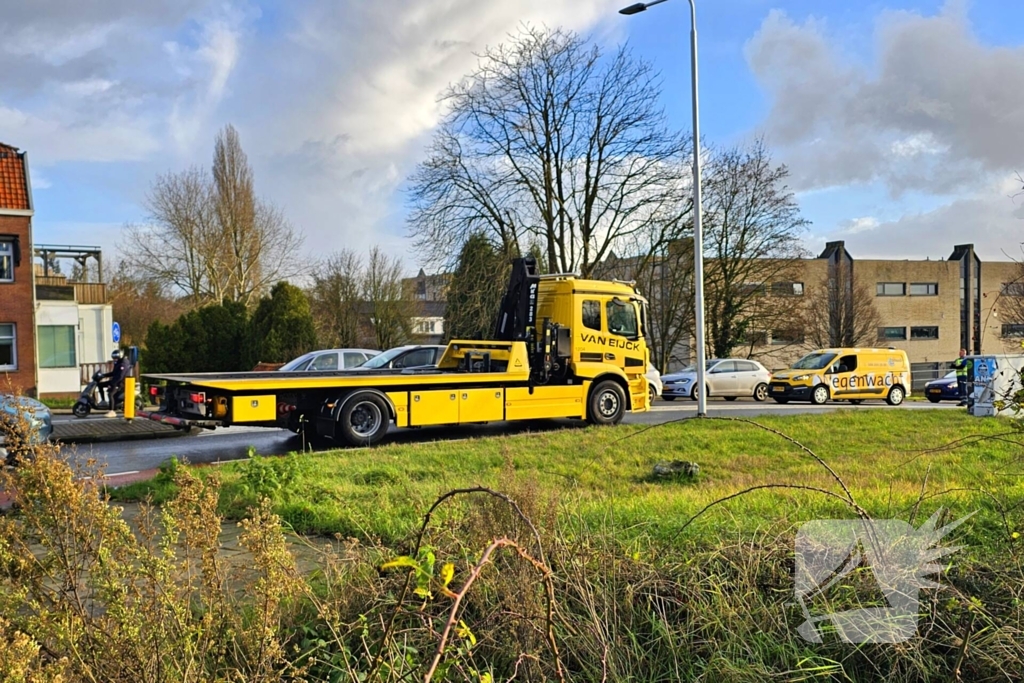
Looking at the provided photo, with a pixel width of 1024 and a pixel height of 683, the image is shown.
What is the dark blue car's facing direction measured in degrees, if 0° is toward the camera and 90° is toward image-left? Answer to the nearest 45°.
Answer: approximately 45°

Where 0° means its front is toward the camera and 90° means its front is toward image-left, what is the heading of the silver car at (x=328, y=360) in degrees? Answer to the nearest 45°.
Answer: approximately 90°

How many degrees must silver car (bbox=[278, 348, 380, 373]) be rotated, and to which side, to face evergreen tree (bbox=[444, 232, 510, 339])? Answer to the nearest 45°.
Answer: approximately 135° to its right

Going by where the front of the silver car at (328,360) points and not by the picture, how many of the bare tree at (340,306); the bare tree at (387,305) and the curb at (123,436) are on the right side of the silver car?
2

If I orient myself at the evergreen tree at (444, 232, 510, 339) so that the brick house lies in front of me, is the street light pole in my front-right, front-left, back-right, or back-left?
back-left

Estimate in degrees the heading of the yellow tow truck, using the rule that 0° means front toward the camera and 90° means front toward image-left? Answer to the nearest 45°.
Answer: approximately 225°

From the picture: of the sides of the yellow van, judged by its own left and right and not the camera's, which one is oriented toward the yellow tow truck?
front

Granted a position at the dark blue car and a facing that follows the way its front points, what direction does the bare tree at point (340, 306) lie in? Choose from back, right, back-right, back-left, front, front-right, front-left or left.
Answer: front-right

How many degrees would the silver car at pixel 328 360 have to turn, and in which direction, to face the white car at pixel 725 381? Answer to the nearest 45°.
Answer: approximately 135° to its right

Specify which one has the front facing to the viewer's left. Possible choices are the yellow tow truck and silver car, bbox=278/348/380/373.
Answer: the silver car

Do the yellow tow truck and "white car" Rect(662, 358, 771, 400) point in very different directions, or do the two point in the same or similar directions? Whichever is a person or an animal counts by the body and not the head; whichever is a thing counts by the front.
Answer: very different directions

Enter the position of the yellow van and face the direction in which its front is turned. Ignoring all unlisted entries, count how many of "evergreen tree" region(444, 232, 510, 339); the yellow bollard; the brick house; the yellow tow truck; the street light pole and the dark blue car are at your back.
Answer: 1

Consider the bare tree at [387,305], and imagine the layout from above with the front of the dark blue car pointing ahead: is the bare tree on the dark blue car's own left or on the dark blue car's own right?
on the dark blue car's own right

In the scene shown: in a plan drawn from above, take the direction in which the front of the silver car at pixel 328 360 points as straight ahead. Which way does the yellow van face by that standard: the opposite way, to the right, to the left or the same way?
the same way

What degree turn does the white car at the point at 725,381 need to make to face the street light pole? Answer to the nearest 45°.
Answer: approximately 45° to its left

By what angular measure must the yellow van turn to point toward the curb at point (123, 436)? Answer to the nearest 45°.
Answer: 0° — it already faces it

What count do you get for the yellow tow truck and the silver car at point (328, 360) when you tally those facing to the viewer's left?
1

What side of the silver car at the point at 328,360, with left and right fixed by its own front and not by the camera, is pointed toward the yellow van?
back

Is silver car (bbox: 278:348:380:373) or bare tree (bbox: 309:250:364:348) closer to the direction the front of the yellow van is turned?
the silver car

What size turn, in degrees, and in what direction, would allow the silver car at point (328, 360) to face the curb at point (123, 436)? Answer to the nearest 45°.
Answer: approximately 45° to its left
